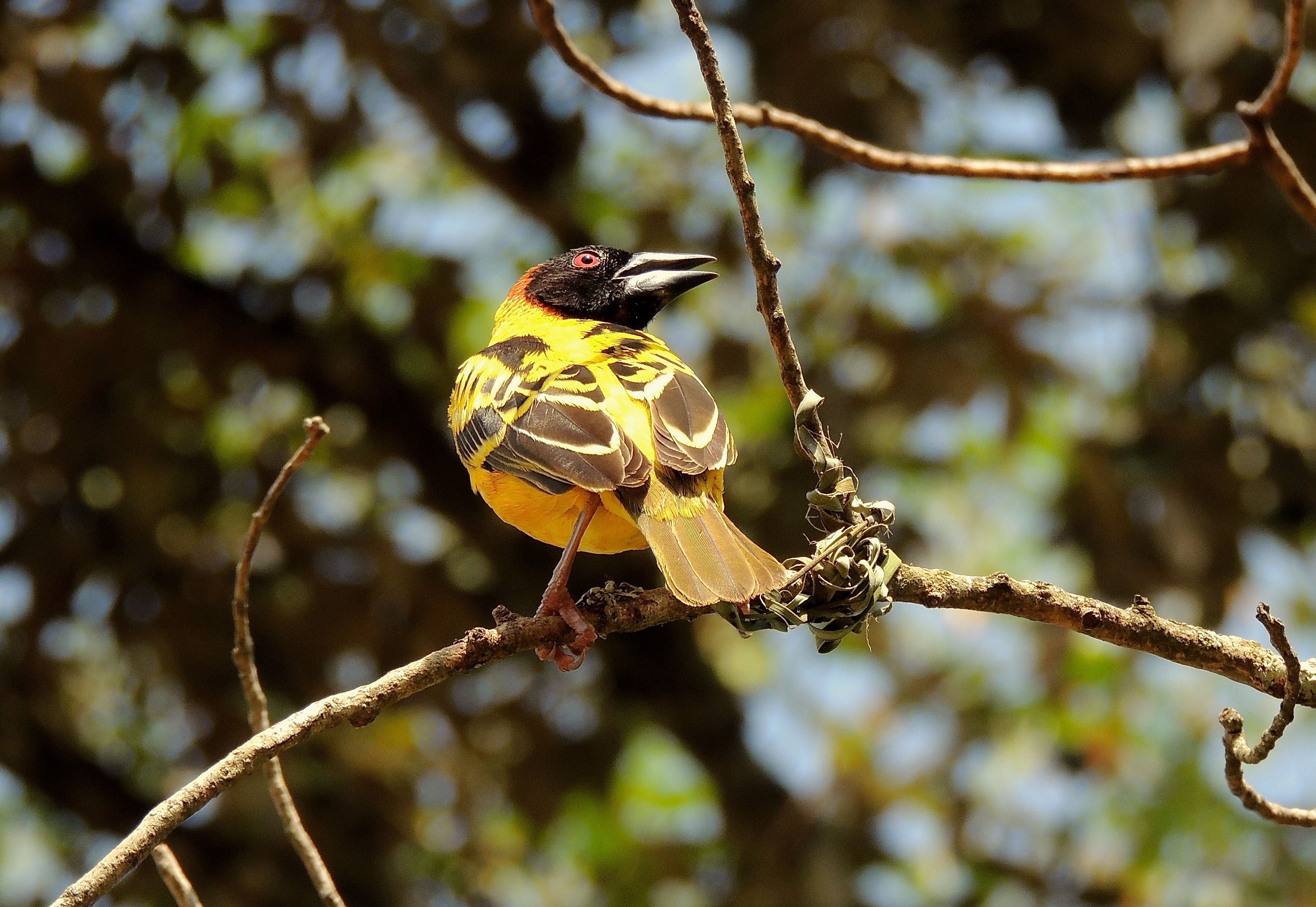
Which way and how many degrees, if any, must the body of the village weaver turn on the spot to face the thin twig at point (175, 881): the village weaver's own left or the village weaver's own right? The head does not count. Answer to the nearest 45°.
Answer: approximately 90° to the village weaver's own left

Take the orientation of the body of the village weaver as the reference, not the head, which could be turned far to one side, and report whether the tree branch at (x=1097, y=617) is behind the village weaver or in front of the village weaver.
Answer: behind

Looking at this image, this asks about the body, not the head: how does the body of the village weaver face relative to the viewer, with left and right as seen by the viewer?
facing away from the viewer and to the left of the viewer
